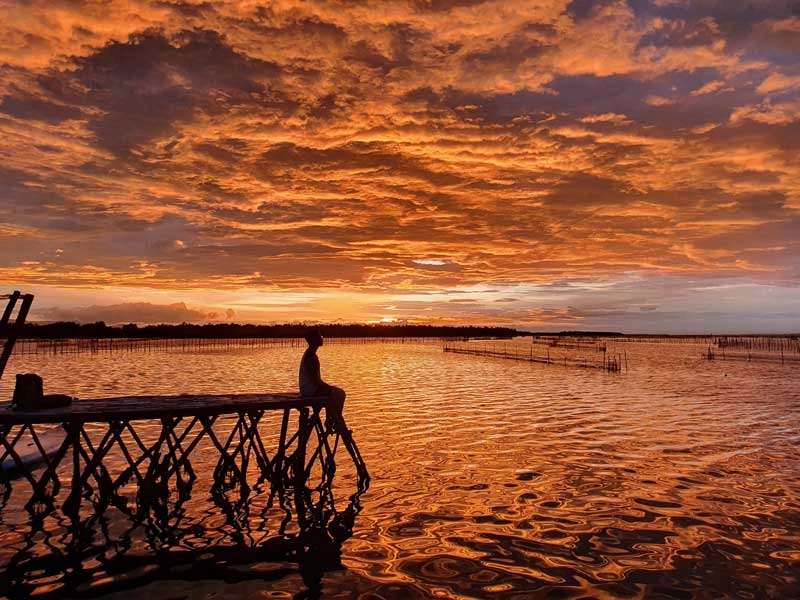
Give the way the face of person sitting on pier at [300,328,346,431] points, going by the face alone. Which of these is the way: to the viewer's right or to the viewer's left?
to the viewer's right

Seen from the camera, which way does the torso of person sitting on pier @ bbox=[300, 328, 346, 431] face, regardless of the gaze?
to the viewer's right
